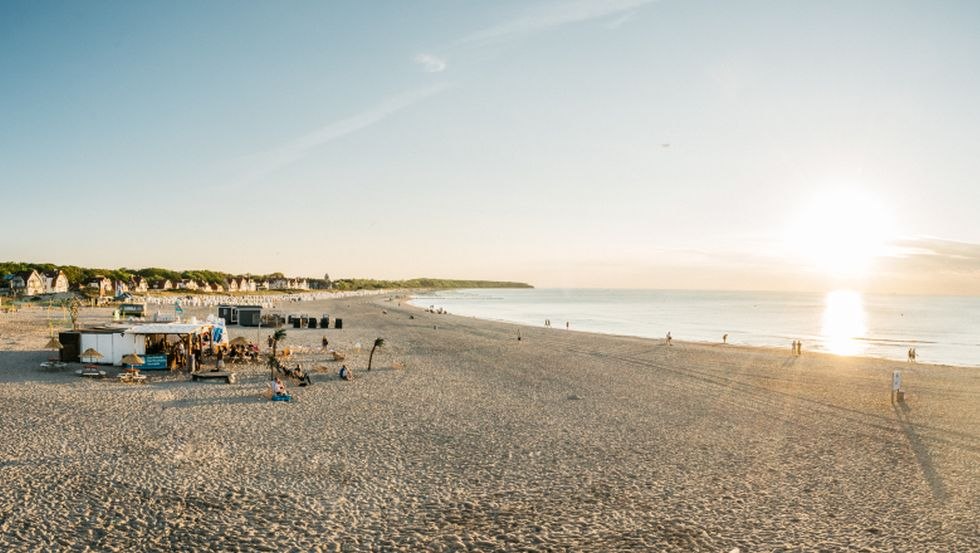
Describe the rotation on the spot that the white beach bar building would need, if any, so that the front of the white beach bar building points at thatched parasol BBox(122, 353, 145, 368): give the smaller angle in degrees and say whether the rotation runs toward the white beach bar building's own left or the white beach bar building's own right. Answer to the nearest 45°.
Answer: approximately 45° to the white beach bar building's own right

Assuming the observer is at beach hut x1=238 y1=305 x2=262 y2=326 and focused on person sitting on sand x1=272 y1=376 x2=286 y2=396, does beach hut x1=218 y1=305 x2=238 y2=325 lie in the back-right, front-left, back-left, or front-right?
back-right

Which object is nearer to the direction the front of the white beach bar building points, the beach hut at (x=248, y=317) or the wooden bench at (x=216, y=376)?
the wooden bench

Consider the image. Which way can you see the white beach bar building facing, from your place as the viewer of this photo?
facing the viewer and to the right of the viewer

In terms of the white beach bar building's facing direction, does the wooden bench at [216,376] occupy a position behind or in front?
in front

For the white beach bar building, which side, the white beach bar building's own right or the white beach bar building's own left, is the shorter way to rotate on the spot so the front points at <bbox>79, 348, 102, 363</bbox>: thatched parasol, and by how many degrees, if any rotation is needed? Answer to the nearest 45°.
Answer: approximately 90° to the white beach bar building's own right

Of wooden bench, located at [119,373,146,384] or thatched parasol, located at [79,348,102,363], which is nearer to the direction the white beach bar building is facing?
the wooden bench

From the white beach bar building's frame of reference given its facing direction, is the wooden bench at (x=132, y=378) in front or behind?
in front

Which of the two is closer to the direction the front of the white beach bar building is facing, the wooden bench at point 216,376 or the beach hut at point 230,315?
the wooden bench

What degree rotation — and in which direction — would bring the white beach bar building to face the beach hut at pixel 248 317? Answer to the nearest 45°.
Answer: approximately 135° to its left

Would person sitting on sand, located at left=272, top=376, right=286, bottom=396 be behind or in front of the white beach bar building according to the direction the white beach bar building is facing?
in front

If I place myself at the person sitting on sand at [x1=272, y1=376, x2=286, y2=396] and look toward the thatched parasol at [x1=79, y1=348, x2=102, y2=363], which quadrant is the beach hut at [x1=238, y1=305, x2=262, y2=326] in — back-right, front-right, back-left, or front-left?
front-right
